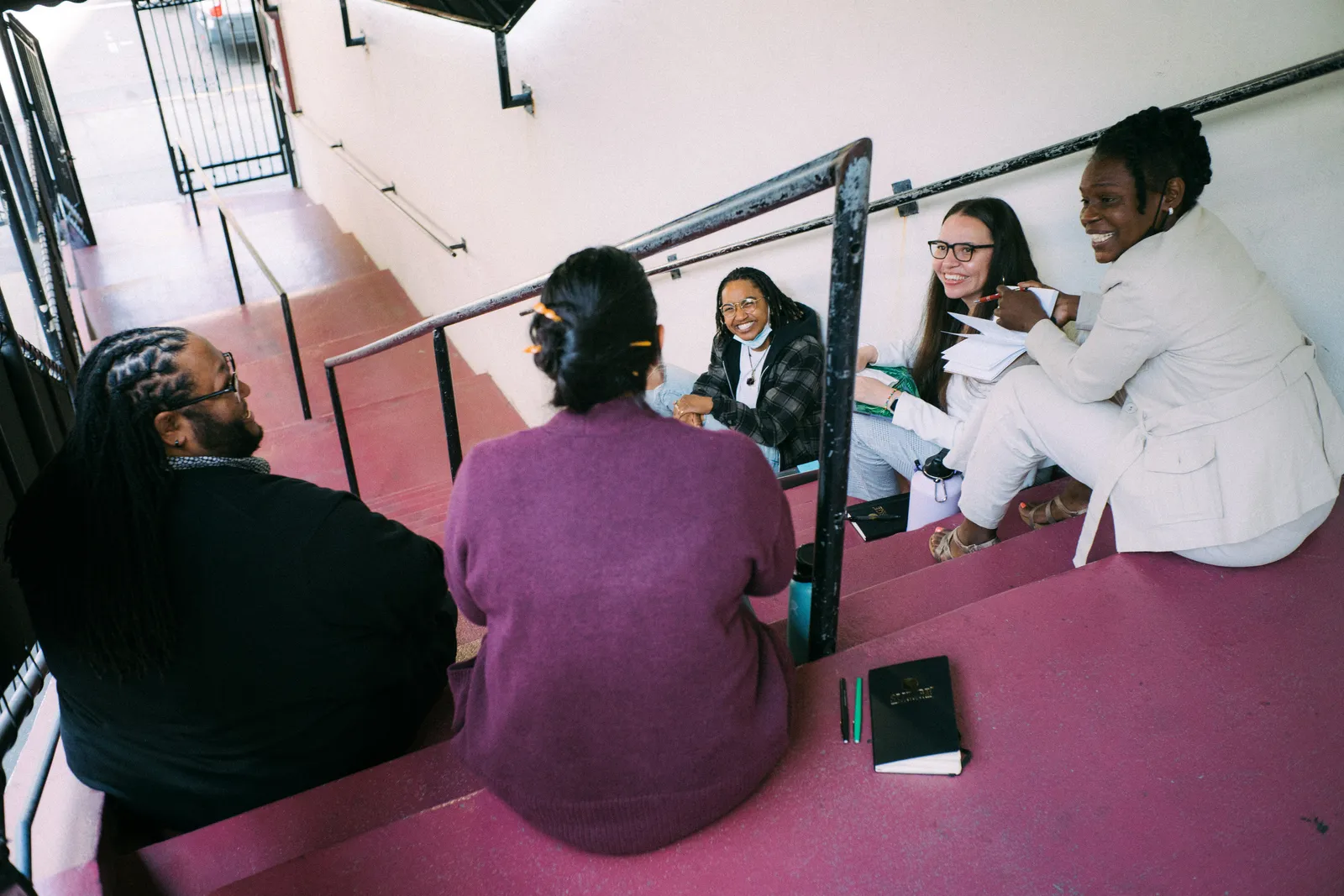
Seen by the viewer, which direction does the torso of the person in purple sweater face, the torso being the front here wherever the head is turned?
away from the camera

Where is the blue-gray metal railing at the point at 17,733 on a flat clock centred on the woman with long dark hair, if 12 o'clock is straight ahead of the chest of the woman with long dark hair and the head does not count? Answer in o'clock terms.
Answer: The blue-gray metal railing is roughly at 12 o'clock from the woman with long dark hair.

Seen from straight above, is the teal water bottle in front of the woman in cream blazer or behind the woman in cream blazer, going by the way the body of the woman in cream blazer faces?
in front

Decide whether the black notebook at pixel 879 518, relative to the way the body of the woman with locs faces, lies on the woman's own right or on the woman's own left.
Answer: on the woman's own left

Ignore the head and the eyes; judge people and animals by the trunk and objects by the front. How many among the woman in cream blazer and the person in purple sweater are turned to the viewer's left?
1

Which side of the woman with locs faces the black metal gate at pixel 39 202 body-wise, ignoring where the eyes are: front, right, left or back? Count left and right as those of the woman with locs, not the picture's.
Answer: right

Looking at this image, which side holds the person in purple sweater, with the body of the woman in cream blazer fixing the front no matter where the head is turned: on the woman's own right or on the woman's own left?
on the woman's own left

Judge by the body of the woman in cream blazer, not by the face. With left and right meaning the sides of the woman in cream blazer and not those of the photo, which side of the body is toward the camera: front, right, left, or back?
left
